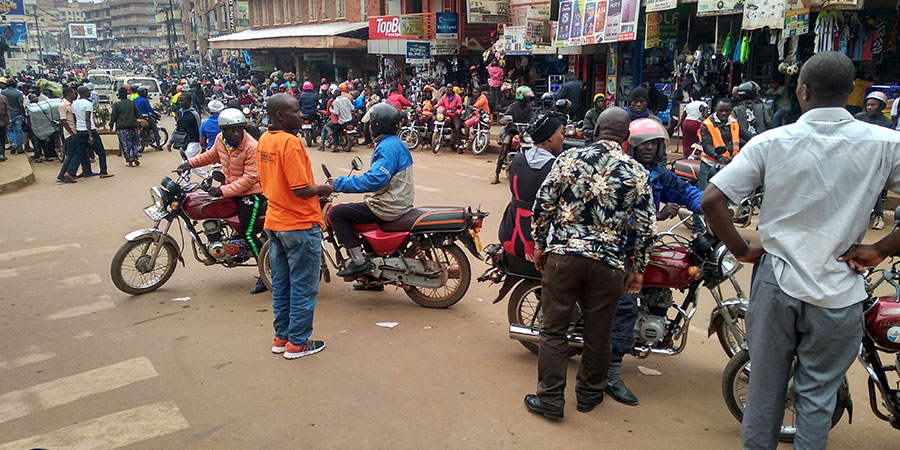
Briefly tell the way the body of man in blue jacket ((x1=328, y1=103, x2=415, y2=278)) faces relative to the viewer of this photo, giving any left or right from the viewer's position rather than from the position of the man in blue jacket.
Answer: facing to the left of the viewer

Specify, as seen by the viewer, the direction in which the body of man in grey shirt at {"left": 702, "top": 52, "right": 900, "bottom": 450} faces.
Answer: away from the camera

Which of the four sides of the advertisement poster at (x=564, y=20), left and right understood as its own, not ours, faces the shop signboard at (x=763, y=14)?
left

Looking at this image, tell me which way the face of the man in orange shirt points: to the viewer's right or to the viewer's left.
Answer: to the viewer's right

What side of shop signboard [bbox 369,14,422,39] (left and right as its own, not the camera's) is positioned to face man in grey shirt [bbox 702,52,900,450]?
front

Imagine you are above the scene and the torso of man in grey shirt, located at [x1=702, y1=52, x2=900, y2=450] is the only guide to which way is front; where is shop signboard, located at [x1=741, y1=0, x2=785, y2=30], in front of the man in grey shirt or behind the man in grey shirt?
in front

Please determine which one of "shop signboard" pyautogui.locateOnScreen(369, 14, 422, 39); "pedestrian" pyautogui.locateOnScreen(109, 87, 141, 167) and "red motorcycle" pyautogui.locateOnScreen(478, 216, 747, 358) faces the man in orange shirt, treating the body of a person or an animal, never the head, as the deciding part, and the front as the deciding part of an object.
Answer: the shop signboard

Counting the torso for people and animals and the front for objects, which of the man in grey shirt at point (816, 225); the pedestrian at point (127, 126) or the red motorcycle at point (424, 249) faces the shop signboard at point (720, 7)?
the man in grey shirt

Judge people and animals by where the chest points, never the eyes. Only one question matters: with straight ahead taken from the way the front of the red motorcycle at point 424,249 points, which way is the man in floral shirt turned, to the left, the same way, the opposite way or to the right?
to the right

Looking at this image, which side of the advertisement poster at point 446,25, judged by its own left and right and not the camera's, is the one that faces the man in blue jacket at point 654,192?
front

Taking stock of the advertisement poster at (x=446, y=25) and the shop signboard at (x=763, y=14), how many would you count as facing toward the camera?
2

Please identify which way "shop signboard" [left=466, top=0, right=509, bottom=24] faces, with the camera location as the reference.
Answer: facing the viewer

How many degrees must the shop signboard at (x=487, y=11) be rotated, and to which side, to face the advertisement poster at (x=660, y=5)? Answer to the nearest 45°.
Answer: approximately 45° to its left

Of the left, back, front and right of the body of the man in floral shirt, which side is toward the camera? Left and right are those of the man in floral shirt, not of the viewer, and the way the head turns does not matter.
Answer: back

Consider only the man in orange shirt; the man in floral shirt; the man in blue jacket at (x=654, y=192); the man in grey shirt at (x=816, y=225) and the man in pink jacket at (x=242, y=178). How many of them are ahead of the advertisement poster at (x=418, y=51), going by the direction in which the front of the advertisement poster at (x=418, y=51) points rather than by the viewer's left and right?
5

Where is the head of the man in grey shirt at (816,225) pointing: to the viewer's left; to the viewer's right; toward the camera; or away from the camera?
away from the camera

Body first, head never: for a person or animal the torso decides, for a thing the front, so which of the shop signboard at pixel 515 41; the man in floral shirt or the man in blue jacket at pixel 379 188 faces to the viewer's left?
the man in blue jacket

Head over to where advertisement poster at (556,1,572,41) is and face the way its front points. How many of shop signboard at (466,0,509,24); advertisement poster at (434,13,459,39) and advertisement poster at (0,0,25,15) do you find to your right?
3

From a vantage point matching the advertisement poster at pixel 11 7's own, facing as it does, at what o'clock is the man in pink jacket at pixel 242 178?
The man in pink jacket is roughly at 12 o'clock from the advertisement poster.
